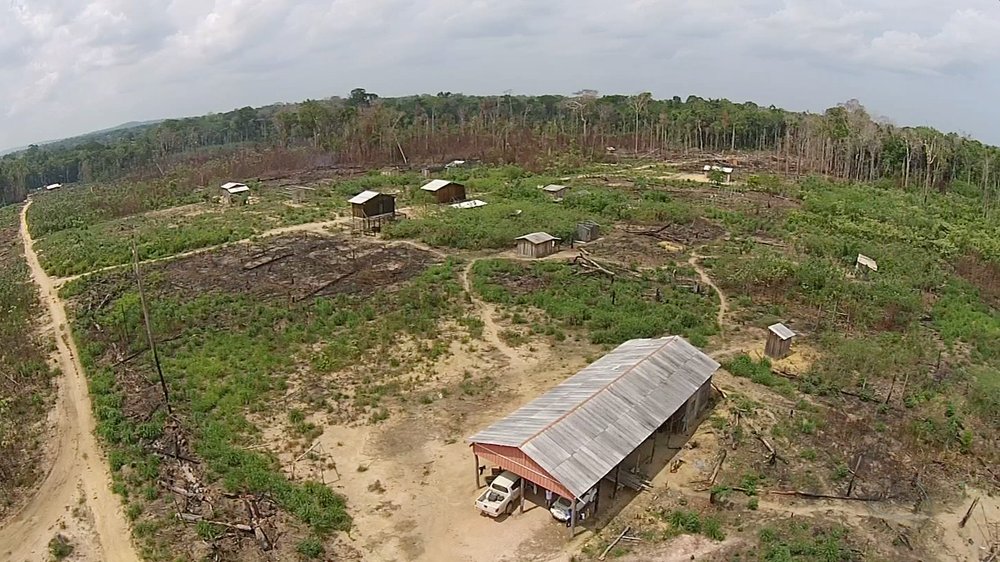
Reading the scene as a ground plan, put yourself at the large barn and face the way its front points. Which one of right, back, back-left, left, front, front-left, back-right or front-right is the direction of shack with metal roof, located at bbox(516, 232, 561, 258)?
back-right

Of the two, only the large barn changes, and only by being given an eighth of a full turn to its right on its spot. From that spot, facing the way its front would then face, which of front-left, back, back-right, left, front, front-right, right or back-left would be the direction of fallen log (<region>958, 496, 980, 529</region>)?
back

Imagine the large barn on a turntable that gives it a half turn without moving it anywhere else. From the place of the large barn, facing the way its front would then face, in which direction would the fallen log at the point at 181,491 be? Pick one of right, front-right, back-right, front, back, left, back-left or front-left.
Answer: back-left

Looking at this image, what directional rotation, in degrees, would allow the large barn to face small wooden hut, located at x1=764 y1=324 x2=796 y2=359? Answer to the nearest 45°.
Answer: approximately 180°

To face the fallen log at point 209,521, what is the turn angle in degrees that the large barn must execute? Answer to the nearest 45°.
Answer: approximately 45° to its right

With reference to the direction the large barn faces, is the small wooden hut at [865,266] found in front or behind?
behind

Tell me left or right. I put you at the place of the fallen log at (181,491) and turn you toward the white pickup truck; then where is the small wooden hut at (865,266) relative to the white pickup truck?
left

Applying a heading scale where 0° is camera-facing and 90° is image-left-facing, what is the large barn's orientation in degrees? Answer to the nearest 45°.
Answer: approximately 45°

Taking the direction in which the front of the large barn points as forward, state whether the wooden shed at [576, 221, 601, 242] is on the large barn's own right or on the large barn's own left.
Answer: on the large barn's own right

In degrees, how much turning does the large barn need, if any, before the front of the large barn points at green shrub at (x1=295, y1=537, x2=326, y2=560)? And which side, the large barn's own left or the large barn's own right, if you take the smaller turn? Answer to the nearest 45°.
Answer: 0° — it already faces it

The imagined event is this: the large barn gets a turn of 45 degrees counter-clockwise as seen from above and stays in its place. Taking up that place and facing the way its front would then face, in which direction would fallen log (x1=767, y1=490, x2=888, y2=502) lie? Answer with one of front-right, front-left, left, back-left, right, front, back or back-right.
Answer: left

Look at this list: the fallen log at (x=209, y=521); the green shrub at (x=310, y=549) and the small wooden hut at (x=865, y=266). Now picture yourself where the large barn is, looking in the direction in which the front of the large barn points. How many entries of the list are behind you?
1

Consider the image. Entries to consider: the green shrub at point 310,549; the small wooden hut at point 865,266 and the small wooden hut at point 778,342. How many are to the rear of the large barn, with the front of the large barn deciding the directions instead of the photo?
2
